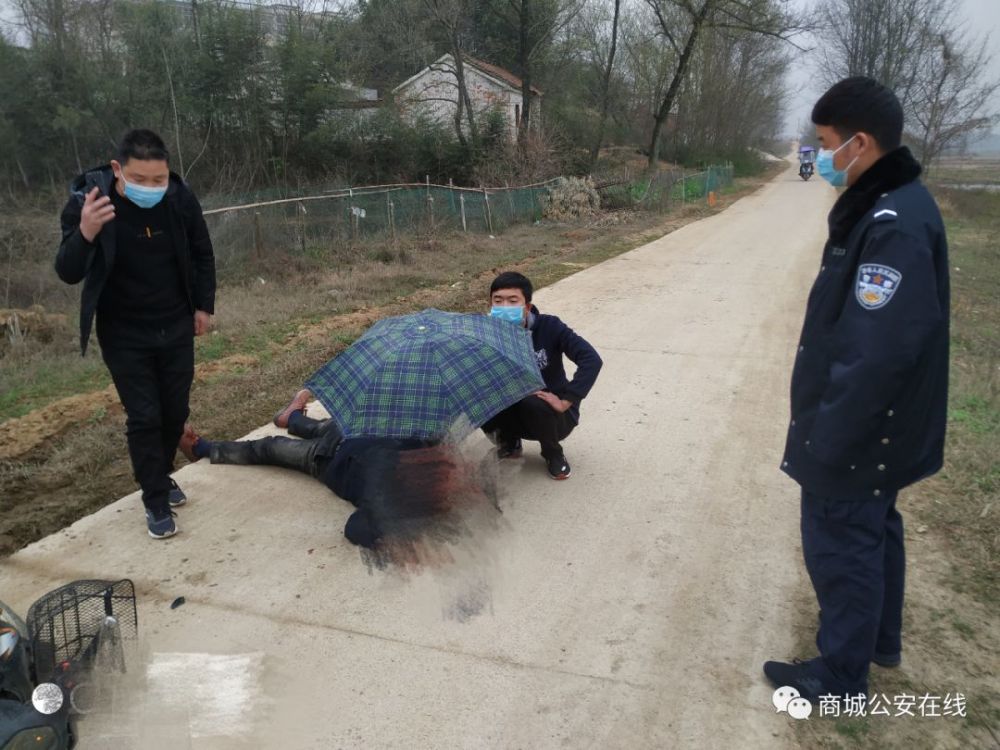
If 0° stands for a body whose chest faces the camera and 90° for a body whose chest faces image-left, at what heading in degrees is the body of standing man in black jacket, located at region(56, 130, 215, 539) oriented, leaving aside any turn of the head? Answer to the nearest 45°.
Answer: approximately 0°

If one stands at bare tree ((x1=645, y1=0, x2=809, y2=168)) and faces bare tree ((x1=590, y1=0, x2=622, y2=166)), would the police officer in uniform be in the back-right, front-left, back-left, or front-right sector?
back-left

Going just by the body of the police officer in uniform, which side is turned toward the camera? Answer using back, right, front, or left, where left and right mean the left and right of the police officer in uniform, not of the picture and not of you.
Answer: left

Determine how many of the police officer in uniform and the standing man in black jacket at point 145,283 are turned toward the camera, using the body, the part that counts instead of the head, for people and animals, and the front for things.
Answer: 1

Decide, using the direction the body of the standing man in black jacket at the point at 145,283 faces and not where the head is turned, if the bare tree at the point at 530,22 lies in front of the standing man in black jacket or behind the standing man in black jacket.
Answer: behind

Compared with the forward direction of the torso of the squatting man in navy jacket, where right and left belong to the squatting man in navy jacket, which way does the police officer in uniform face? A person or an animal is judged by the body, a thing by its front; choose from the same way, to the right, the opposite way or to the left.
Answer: to the right

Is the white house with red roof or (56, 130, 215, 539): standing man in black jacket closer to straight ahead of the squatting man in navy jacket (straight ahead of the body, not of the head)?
the standing man in black jacket

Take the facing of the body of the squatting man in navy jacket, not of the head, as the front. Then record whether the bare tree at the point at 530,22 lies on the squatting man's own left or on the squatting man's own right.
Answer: on the squatting man's own right

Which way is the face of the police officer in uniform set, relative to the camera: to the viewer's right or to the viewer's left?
to the viewer's left

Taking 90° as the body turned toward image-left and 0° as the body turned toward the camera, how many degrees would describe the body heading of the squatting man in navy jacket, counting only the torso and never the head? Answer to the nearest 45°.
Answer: approximately 45°

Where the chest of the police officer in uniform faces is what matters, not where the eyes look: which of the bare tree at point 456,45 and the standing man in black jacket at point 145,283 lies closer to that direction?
the standing man in black jacket

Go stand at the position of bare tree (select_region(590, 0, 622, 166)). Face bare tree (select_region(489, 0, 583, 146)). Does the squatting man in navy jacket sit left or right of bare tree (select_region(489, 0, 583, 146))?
left
